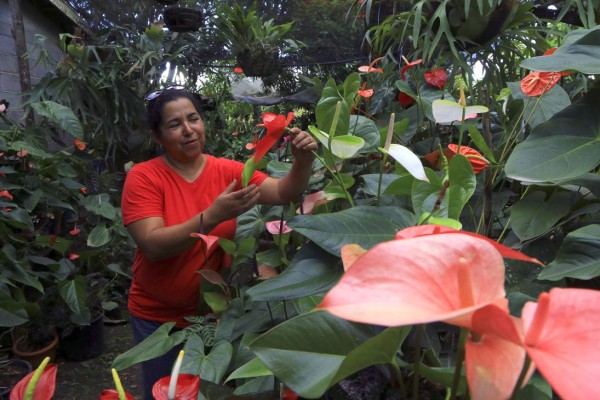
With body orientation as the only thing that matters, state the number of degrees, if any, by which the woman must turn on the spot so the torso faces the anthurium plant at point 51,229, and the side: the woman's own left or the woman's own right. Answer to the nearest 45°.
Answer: approximately 180°

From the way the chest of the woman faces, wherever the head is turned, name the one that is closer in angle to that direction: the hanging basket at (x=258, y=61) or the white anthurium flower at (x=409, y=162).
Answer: the white anthurium flower

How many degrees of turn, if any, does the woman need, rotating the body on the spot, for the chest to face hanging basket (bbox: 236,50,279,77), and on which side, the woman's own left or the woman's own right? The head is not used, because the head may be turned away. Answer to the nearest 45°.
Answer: approximately 135° to the woman's own left

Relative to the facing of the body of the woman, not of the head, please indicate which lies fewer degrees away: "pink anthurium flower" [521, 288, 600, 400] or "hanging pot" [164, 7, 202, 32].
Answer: the pink anthurium flower

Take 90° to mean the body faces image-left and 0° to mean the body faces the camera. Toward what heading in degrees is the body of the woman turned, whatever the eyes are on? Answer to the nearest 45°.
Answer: approximately 315°

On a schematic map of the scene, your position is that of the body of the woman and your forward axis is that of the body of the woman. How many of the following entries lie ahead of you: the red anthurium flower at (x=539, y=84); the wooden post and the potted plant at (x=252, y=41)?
1

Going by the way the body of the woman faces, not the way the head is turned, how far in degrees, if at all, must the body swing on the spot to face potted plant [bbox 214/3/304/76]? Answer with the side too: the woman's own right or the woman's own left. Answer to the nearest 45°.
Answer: approximately 135° to the woman's own left

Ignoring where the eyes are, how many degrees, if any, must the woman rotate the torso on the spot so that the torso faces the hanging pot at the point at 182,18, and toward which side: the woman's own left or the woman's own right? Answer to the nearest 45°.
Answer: approximately 135° to the woman's own left

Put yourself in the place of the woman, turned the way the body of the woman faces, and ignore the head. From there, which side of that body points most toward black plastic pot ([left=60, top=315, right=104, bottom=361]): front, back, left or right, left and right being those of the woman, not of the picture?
back

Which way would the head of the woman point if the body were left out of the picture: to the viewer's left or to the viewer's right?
to the viewer's right
